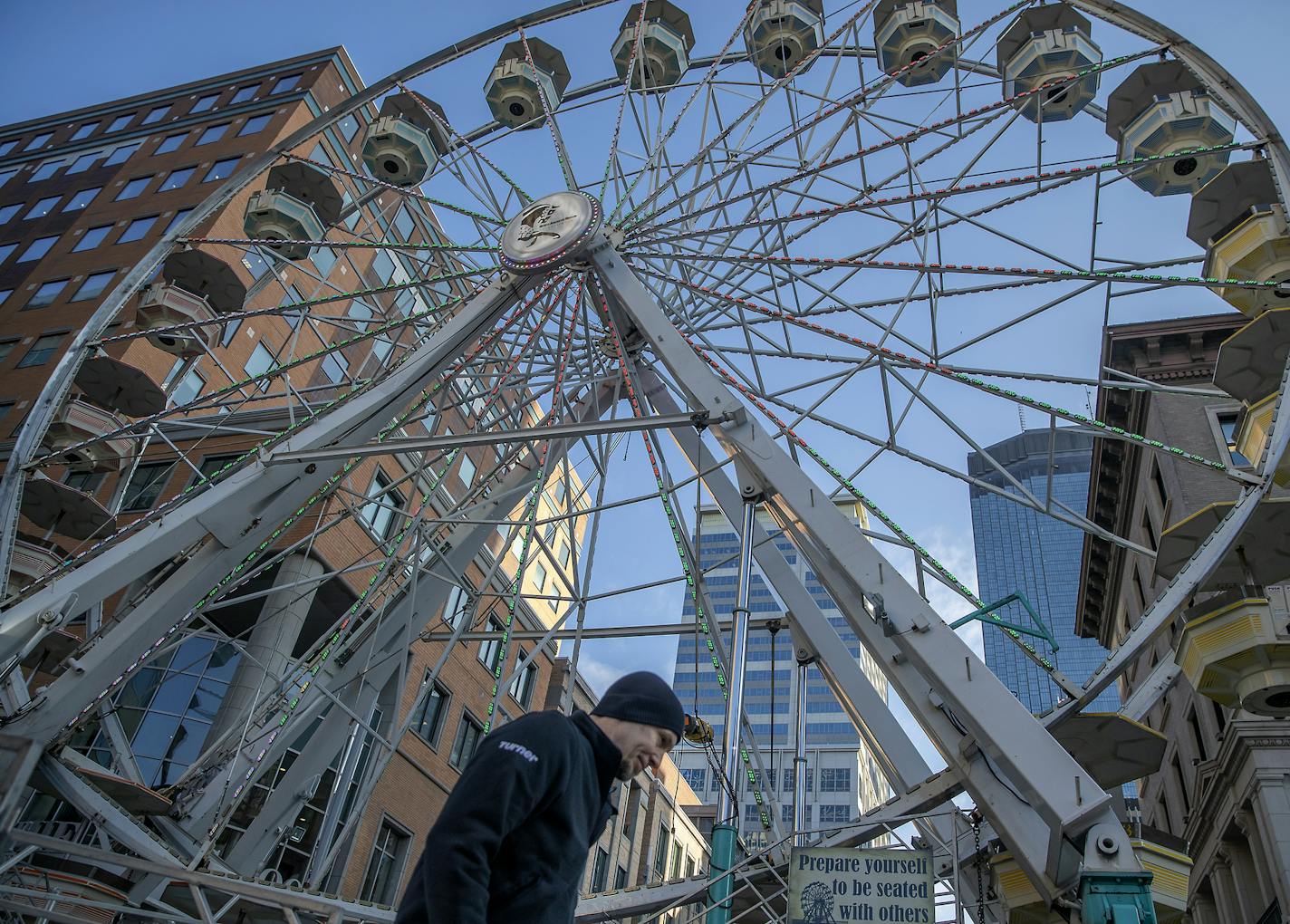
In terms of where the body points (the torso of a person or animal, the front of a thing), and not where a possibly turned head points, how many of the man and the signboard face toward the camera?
1

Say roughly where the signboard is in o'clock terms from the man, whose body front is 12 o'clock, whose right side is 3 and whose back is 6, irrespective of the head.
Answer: The signboard is roughly at 10 o'clock from the man.

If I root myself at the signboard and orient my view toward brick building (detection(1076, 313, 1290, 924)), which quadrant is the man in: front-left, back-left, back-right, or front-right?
back-right

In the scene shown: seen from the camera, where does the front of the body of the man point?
to the viewer's right

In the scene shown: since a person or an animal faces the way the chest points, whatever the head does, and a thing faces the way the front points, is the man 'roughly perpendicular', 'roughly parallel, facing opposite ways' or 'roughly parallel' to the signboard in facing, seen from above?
roughly perpendicular

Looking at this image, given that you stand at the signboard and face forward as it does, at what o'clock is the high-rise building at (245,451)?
The high-rise building is roughly at 4 o'clock from the signboard.

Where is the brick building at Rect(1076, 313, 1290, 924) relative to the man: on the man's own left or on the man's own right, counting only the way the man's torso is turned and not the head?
on the man's own left
